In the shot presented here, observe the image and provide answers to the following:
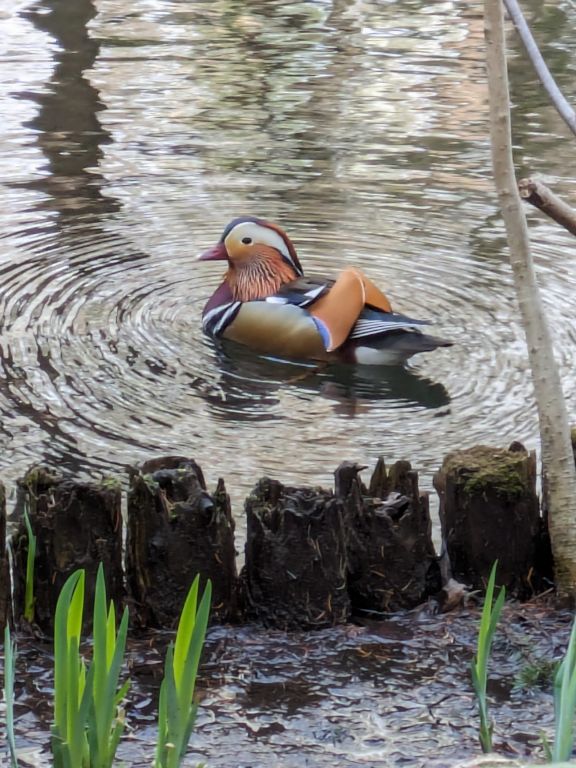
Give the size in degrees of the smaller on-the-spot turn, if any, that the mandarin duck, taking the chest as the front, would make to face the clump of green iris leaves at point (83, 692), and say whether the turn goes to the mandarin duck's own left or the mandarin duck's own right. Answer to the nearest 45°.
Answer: approximately 90° to the mandarin duck's own left

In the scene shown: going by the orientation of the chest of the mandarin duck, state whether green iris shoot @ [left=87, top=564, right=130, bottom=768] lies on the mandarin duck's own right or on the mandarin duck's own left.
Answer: on the mandarin duck's own left

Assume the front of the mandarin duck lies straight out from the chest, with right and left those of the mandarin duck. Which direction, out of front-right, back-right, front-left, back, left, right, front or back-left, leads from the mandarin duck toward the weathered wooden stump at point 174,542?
left

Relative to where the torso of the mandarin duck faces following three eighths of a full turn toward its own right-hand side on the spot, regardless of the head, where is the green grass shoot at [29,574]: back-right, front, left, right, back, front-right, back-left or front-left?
back-right

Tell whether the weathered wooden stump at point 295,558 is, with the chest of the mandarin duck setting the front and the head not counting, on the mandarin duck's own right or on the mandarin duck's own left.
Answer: on the mandarin duck's own left

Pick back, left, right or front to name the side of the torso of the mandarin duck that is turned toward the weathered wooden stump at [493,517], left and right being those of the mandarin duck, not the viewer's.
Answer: left

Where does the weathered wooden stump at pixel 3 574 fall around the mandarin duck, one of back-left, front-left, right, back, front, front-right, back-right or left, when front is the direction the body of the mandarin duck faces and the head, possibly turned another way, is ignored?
left

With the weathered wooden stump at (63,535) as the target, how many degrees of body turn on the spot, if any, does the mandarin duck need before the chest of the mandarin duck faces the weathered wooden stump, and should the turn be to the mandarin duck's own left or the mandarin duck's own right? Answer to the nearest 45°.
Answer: approximately 90° to the mandarin duck's own left

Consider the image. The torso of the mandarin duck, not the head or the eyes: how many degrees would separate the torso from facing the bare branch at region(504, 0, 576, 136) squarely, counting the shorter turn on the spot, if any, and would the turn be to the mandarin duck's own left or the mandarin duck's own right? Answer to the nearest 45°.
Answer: approximately 90° to the mandarin duck's own left

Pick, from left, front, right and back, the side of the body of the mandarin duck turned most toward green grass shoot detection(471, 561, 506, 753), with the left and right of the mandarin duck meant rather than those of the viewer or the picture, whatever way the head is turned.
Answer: left

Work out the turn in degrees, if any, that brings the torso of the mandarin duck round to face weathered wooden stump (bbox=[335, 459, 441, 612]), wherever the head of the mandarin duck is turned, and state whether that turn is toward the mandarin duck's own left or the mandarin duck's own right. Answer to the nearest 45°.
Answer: approximately 90° to the mandarin duck's own left

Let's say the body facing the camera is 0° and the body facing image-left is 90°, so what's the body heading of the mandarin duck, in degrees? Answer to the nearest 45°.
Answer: approximately 90°

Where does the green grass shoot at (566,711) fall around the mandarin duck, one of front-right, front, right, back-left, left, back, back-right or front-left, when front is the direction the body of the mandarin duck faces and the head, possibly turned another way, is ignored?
left

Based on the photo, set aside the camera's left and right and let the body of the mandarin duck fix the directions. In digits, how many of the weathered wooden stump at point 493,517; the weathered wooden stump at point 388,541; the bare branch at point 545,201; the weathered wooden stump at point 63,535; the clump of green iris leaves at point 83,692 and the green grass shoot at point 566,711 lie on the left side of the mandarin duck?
6
